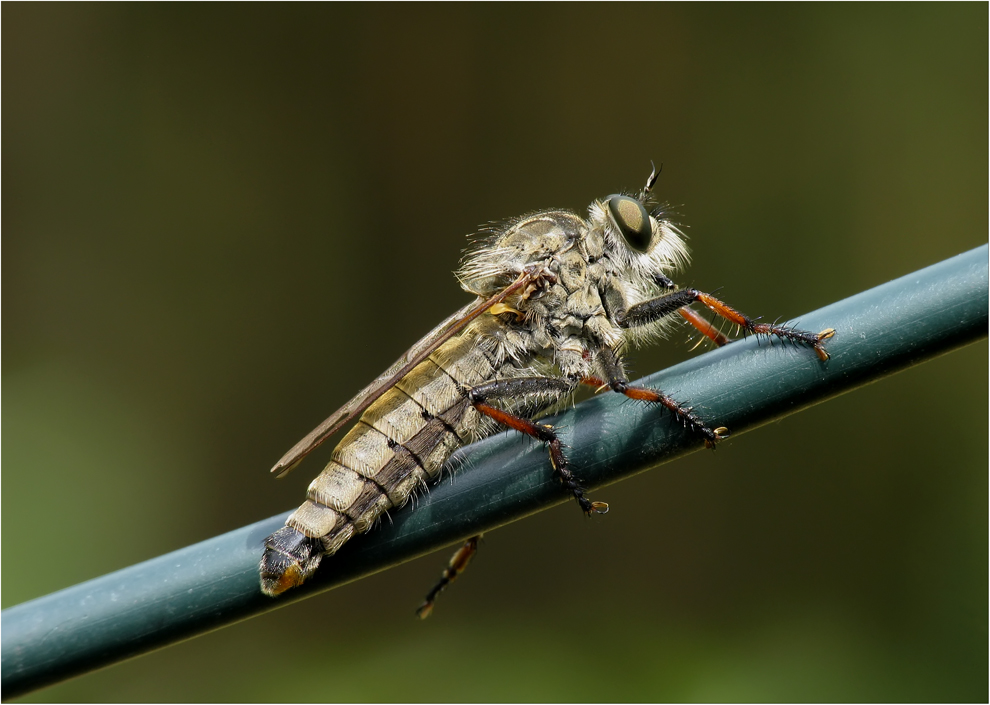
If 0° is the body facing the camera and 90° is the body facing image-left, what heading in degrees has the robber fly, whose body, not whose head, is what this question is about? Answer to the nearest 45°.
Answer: approximately 270°
